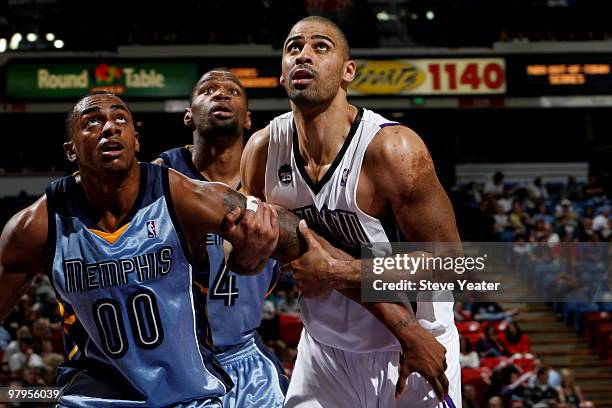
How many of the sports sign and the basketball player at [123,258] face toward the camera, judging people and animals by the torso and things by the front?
2

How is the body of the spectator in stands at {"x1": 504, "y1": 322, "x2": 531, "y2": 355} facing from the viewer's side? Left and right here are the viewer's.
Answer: facing the viewer and to the left of the viewer

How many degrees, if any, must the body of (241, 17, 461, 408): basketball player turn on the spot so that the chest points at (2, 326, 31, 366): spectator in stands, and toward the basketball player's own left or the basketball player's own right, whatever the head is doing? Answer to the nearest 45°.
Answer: approximately 90° to the basketball player's own right

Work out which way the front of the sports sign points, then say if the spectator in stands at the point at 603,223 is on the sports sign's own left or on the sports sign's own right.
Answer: on the sports sign's own left

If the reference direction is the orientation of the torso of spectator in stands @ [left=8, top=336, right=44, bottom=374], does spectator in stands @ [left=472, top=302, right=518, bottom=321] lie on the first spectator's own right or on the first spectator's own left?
on the first spectator's own left

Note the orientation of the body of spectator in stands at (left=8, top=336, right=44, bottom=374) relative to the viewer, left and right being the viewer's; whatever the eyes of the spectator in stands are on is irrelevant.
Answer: facing the viewer

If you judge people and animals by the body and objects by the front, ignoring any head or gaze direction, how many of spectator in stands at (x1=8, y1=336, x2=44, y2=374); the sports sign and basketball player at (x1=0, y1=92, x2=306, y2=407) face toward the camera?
3

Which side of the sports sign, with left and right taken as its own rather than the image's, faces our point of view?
front
